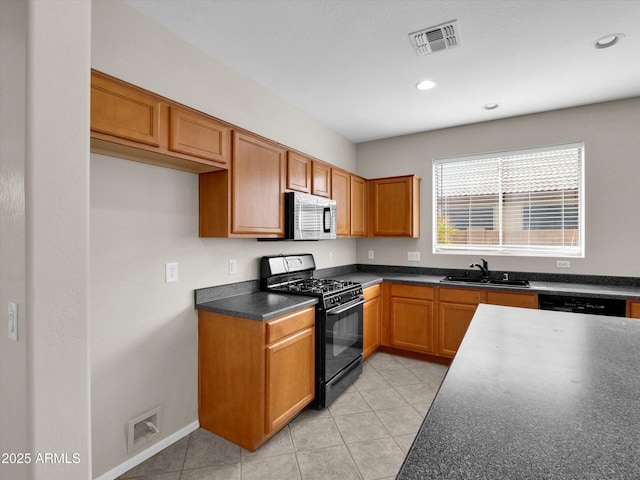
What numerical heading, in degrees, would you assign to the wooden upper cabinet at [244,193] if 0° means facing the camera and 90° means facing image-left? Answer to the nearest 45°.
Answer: approximately 315°

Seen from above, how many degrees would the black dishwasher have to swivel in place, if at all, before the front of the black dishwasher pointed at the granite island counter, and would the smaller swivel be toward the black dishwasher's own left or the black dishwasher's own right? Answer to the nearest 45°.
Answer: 0° — it already faces it

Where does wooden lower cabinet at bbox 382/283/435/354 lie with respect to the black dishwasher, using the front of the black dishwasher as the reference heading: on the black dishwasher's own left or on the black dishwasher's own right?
on the black dishwasher's own right

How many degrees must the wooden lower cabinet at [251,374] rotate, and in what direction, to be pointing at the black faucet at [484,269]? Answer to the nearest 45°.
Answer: approximately 45° to its left

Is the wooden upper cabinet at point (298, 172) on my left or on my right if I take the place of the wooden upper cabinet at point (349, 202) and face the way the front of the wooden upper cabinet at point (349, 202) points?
on my right

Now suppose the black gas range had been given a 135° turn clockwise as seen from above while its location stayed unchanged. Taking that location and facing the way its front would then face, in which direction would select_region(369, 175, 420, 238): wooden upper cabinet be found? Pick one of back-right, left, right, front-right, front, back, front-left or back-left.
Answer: back-right

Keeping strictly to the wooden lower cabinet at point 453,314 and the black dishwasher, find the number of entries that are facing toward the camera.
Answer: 2

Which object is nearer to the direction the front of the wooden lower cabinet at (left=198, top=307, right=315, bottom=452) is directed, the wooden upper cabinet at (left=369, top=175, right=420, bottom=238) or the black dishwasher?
the black dishwasher
